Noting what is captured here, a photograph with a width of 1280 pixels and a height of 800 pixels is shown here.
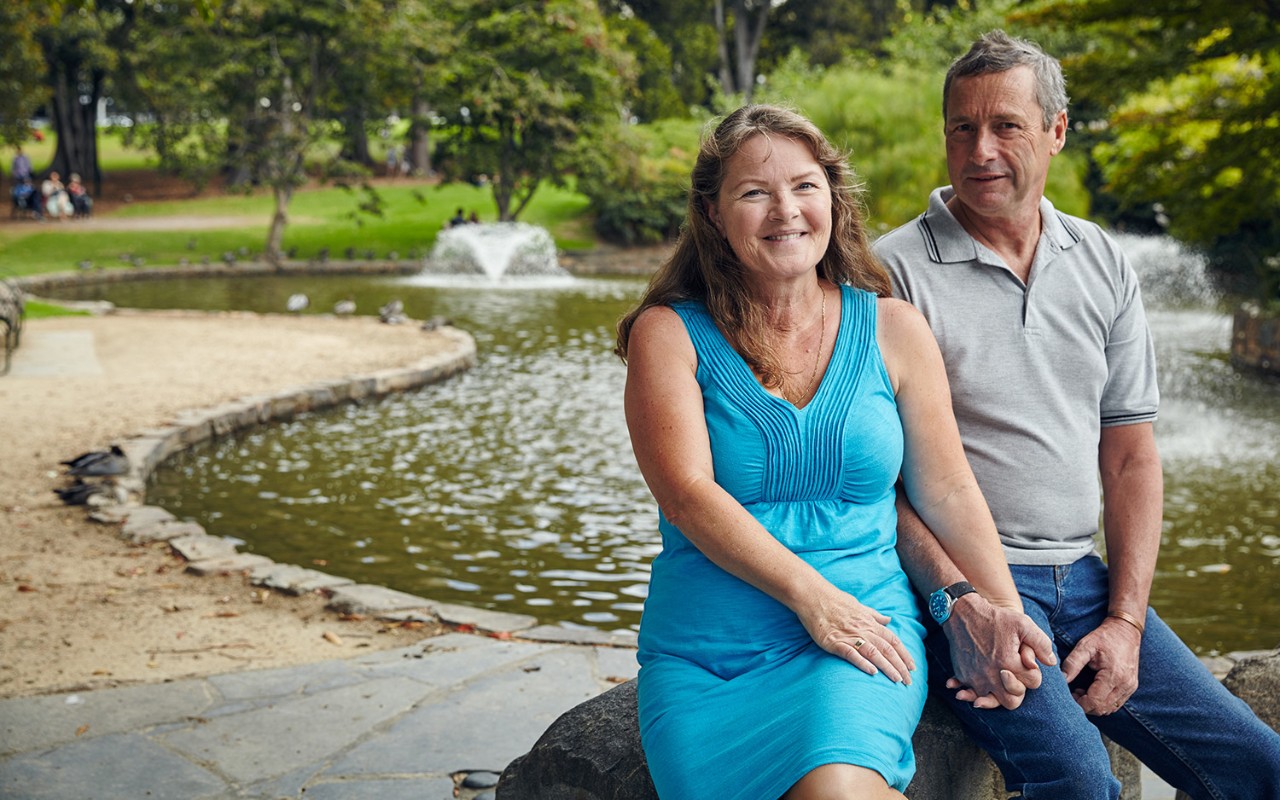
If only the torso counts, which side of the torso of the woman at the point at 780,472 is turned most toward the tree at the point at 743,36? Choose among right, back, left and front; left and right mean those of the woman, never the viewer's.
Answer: back

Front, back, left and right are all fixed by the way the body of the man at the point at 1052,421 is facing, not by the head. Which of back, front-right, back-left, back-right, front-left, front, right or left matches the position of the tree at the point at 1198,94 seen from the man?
back

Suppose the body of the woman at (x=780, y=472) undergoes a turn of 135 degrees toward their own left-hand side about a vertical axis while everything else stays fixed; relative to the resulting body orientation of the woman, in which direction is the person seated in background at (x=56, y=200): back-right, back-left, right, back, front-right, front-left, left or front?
left

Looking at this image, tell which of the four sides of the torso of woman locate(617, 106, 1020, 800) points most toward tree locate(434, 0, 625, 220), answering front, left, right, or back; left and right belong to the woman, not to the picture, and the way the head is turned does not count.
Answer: back

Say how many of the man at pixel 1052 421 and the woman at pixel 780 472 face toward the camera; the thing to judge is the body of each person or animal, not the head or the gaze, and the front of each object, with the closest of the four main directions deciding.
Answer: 2

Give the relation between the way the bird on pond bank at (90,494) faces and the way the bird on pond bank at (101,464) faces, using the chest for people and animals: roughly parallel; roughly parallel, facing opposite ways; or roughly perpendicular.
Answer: roughly parallel

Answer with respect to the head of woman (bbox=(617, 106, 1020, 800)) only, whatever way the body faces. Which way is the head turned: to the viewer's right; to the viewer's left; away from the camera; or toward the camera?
toward the camera

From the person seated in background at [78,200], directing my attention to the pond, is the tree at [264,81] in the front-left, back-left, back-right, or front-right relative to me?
front-left

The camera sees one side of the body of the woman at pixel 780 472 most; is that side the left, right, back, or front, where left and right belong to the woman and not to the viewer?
front

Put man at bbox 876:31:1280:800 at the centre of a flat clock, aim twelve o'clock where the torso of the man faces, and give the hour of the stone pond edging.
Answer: The stone pond edging is roughly at 4 o'clock from the man.
